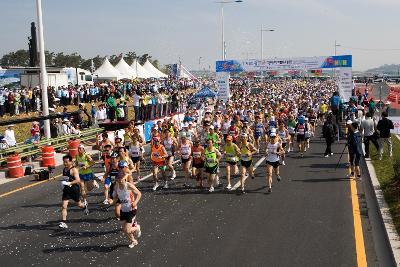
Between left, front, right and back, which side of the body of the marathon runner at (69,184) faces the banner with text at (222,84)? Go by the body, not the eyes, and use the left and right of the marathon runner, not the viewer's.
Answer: back

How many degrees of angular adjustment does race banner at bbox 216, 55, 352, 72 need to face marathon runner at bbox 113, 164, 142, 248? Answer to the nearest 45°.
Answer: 0° — it already faces them

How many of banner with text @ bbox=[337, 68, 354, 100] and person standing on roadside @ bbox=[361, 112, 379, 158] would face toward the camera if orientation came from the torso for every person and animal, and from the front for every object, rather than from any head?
1

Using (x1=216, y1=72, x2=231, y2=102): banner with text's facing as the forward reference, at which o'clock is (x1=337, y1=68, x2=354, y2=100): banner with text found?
(x1=337, y1=68, x2=354, y2=100): banner with text is roughly at 10 o'clock from (x1=216, y1=72, x2=231, y2=102): banner with text.

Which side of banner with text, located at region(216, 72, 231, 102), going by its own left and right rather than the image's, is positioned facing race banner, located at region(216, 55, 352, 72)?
left

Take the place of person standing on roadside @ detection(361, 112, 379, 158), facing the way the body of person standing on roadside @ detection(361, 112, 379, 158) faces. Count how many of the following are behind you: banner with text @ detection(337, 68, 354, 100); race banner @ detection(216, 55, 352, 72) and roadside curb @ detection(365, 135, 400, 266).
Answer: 1

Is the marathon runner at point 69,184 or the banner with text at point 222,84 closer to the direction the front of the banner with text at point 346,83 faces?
the marathon runner

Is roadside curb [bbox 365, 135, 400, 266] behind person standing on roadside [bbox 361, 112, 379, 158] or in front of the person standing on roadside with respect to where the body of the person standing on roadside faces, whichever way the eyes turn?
behind

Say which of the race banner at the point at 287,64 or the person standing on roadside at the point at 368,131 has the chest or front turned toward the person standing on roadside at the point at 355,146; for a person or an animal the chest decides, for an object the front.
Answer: the race banner

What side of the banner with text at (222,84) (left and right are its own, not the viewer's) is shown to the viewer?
front

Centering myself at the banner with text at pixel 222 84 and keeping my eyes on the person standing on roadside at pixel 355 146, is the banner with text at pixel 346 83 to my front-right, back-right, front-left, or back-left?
front-left

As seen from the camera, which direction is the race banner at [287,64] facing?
toward the camera

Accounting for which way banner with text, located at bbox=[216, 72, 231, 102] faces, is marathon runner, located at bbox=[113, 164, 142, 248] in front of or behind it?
in front

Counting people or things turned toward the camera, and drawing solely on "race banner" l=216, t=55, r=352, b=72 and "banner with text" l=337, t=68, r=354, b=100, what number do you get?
2

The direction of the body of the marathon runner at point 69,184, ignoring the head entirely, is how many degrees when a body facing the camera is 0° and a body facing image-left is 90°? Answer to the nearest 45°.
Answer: approximately 45°

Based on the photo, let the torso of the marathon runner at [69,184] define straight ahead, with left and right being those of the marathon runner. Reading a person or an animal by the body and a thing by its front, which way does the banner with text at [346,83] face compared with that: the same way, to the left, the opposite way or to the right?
the same way

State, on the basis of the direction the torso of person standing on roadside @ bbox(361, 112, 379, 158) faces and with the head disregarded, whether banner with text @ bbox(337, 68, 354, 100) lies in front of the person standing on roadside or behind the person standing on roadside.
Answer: in front
